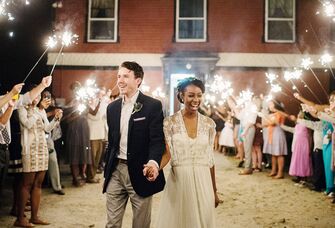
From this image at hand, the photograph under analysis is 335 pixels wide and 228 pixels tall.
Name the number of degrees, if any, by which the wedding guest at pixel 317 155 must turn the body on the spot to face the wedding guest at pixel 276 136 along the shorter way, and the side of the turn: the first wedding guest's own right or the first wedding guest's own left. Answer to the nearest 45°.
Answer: approximately 45° to the first wedding guest's own right

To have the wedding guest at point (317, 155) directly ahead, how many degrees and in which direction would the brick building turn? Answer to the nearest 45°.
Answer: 0° — it already faces them

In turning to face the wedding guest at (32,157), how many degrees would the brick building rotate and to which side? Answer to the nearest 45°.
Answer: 0° — it already faces them

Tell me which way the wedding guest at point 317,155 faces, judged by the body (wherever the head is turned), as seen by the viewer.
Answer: to the viewer's left

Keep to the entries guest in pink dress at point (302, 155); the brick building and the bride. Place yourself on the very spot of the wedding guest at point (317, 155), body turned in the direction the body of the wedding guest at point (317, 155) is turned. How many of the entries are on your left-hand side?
1

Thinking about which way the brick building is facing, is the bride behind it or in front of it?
in front

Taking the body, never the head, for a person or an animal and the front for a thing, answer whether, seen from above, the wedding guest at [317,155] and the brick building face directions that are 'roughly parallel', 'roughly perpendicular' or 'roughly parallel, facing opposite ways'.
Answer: roughly perpendicular

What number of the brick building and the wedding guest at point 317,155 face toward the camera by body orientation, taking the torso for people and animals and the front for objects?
1

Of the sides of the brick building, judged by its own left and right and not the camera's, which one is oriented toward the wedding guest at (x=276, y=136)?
front

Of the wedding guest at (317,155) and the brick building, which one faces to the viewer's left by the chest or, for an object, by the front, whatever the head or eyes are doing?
the wedding guest

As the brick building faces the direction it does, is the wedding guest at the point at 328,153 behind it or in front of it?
in front

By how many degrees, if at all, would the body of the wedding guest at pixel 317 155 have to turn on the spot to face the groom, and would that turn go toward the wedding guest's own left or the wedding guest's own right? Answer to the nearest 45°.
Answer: approximately 90° to the wedding guest's own left

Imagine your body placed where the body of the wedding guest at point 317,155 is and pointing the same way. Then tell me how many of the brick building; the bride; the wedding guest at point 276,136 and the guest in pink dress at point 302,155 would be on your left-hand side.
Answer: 1
